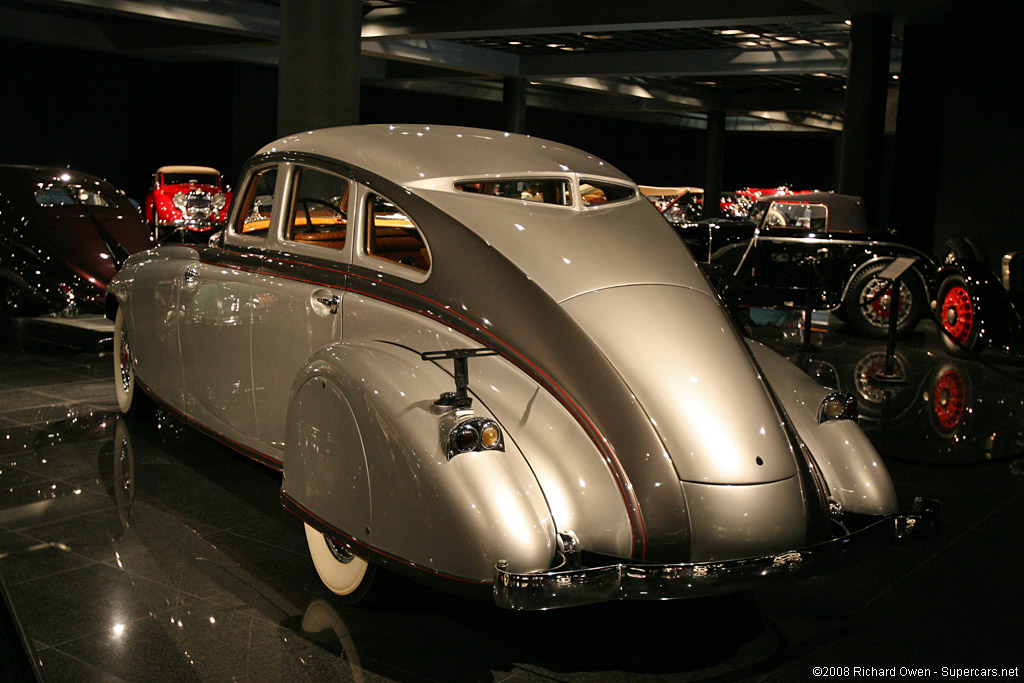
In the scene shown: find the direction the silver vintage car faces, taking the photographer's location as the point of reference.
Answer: facing away from the viewer and to the left of the viewer

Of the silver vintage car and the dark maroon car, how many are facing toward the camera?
0

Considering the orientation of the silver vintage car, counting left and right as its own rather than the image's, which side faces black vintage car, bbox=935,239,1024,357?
right

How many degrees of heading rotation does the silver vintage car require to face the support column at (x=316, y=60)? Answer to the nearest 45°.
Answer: approximately 45° to its right

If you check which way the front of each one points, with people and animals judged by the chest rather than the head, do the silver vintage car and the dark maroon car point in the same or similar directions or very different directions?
same or similar directions

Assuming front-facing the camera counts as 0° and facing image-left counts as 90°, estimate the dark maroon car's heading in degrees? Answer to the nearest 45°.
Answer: approximately 135°
